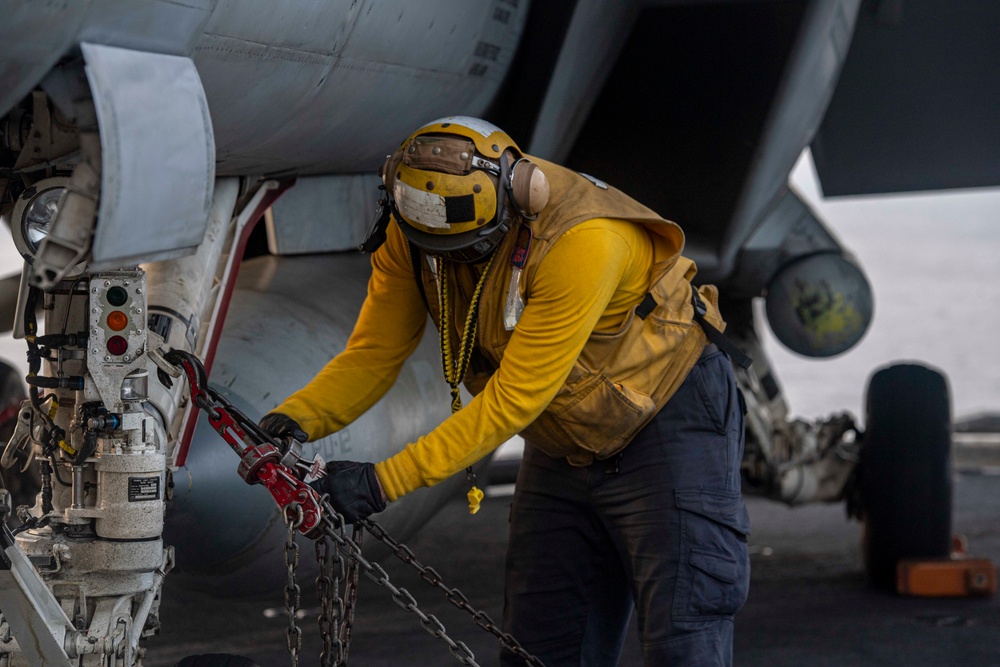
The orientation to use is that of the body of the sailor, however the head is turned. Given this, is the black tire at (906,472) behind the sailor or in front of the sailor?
behind

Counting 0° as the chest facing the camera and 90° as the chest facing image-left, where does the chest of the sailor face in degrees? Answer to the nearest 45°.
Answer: approximately 45°

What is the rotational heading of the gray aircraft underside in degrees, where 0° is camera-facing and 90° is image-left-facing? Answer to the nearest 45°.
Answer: approximately 45°

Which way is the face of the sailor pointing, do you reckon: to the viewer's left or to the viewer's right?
to the viewer's left
